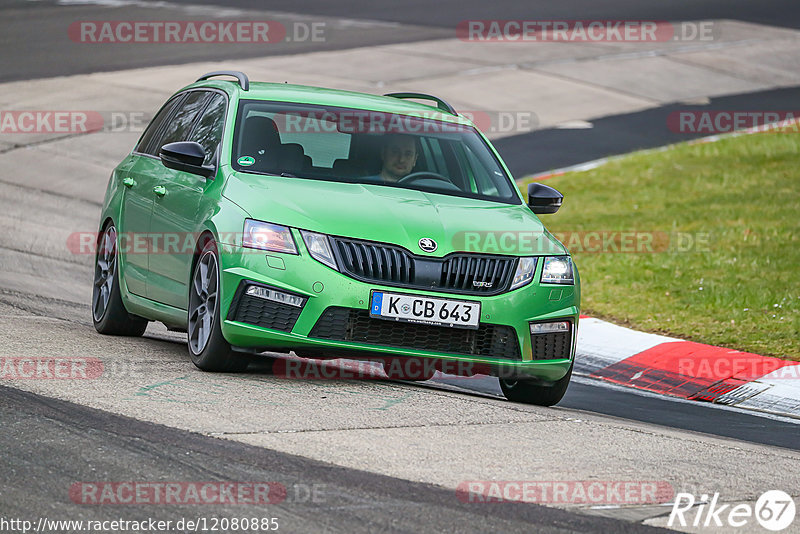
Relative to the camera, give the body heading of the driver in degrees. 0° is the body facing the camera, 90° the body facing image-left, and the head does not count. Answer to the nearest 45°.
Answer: approximately 0°

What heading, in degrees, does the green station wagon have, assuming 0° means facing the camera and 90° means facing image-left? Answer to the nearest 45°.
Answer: approximately 315°
